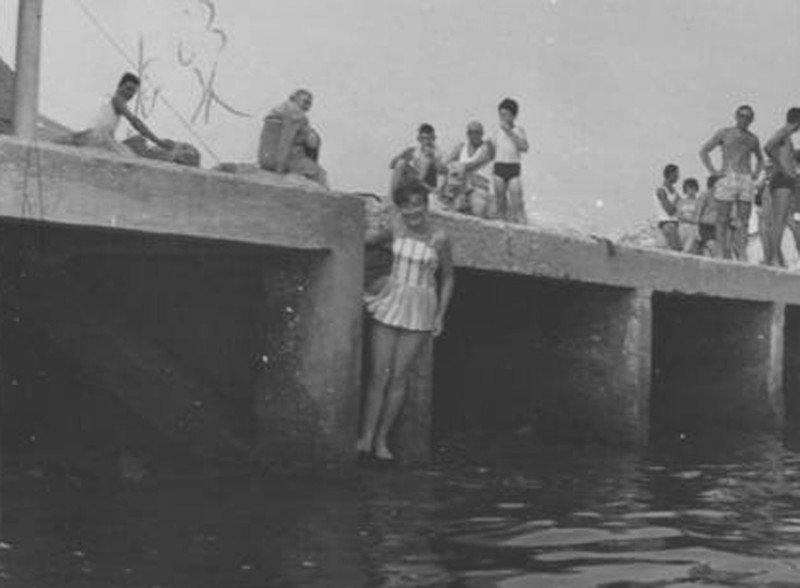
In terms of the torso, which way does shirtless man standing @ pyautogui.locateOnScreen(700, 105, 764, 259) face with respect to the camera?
toward the camera

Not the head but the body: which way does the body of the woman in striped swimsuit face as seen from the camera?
toward the camera

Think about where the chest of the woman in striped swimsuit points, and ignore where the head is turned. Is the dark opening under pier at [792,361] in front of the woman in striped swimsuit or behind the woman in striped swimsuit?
behind
